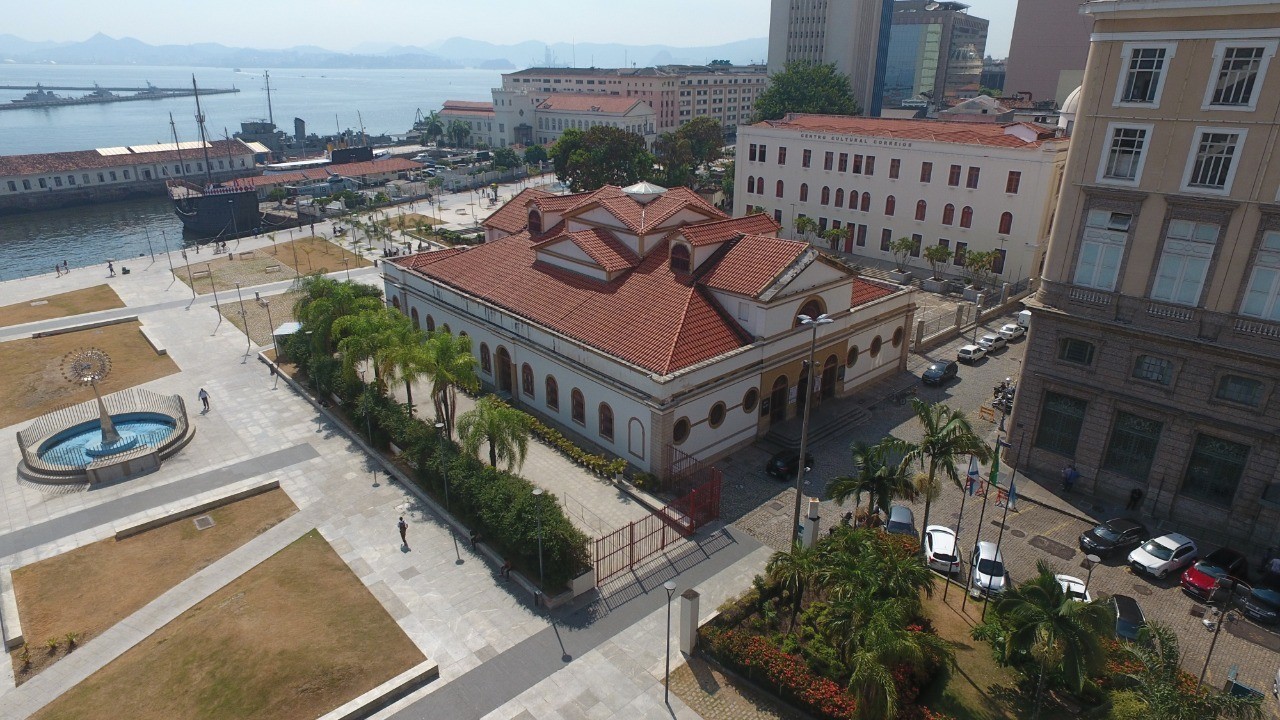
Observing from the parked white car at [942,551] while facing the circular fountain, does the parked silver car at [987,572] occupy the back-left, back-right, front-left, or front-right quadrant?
back-left

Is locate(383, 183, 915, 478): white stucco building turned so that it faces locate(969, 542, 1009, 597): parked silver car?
yes

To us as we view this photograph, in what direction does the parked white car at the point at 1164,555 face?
facing the viewer and to the left of the viewer

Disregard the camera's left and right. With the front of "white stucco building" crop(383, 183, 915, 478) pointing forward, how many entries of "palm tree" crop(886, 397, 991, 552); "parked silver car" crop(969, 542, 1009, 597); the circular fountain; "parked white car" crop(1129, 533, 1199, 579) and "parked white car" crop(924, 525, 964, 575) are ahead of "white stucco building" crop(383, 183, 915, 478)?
4

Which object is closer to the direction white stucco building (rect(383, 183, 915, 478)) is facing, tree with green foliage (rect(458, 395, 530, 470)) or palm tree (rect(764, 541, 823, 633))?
the palm tree

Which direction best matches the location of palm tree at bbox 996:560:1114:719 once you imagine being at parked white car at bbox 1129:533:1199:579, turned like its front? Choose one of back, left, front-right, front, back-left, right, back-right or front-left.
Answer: front-left

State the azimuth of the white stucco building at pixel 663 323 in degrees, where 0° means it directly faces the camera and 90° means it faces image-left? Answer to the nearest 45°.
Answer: approximately 315°

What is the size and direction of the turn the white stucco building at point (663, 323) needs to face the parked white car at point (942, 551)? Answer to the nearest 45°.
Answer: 0° — it already faces it

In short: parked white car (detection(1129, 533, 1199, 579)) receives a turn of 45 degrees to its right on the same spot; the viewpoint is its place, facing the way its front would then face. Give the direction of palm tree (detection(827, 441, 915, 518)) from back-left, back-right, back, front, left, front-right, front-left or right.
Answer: front-left

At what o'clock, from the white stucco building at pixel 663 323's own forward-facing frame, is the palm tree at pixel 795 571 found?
The palm tree is roughly at 1 o'clock from the white stucco building.

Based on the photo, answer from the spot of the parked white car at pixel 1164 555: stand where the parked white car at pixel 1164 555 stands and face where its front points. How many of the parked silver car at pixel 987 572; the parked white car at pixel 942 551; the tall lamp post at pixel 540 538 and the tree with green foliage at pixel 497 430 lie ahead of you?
4

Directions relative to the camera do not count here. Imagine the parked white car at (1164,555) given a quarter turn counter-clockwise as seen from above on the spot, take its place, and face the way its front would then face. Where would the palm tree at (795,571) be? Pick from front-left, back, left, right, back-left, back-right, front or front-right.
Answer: right

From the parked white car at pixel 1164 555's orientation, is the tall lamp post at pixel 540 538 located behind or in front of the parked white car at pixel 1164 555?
in front

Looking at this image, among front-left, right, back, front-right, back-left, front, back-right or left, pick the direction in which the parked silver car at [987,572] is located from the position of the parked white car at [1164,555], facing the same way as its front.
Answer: front

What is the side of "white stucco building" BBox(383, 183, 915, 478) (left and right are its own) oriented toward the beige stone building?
front

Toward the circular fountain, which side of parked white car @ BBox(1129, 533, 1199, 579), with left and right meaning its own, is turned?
front

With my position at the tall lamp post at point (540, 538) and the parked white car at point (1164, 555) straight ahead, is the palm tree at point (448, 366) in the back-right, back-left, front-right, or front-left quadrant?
back-left

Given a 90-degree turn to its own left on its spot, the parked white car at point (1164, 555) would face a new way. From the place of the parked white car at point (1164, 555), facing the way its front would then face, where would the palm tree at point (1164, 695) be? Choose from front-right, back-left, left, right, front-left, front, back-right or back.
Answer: front-right

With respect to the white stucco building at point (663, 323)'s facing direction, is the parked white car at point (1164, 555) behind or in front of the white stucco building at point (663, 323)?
in front
